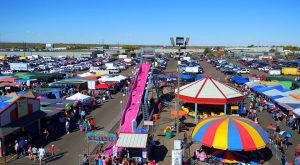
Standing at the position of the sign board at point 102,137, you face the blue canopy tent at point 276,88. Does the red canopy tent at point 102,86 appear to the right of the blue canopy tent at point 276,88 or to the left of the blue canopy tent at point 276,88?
left

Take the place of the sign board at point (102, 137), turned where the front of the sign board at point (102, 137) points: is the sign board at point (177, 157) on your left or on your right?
on your left

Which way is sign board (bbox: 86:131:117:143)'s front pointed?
toward the camera

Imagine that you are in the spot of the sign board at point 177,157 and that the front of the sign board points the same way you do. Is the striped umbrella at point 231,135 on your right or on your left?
on your left

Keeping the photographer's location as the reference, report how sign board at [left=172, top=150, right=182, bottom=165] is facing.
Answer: facing the viewer

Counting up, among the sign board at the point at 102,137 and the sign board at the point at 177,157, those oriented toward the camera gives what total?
2

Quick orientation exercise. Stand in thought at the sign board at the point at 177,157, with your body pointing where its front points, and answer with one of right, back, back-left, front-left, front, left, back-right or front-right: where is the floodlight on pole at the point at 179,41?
back

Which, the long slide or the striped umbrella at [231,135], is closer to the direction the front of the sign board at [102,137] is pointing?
the striped umbrella
